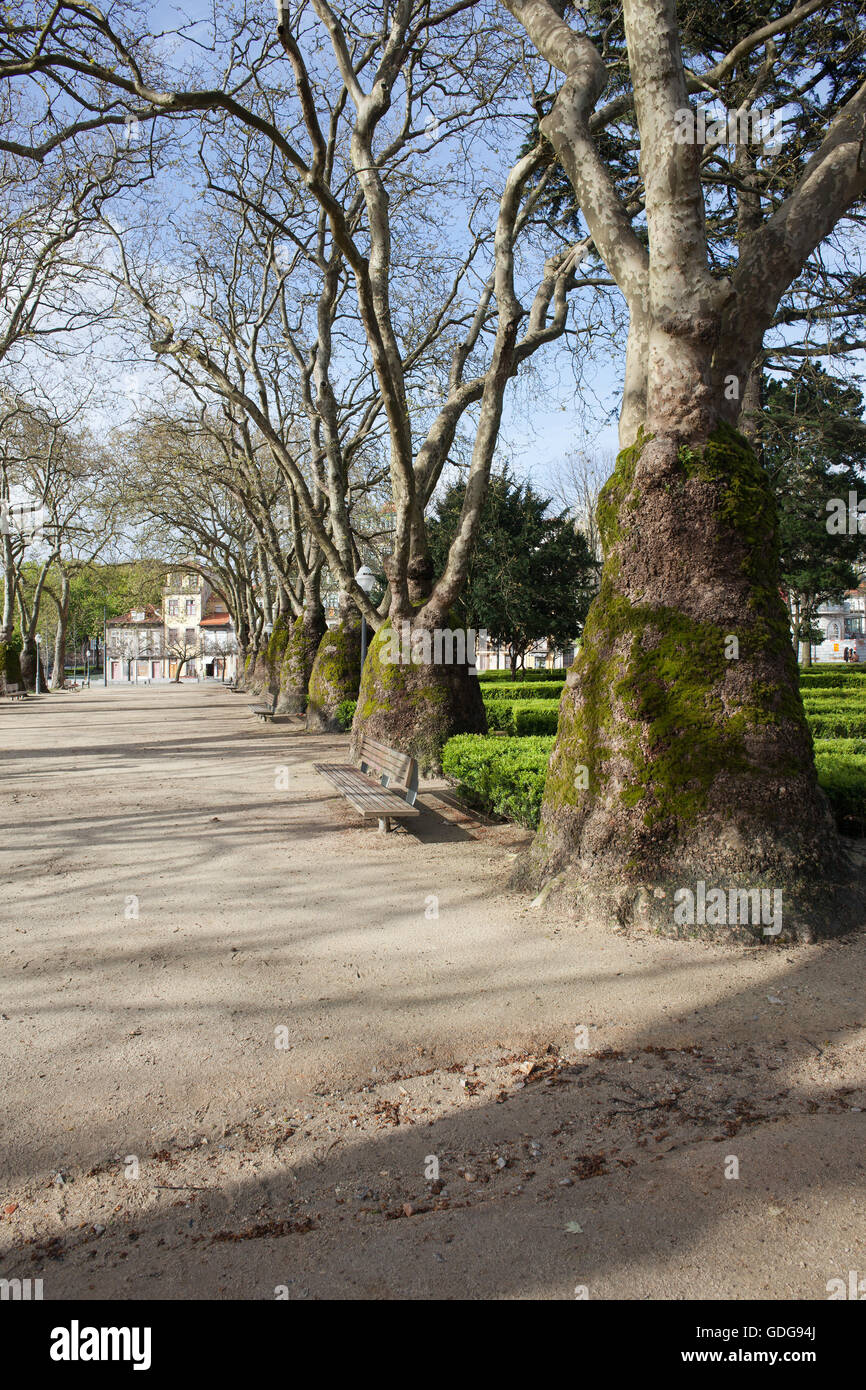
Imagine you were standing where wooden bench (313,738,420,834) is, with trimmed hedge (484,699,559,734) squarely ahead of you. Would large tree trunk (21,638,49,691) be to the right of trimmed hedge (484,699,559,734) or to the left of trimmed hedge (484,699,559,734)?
left

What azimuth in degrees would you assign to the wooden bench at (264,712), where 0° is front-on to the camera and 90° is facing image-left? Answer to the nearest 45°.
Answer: approximately 90°

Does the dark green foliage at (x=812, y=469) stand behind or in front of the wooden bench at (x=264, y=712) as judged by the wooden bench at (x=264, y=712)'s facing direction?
behind

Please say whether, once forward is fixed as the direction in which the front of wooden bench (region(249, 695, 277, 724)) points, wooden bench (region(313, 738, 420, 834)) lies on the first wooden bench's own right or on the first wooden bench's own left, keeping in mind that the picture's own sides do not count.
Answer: on the first wooden bench's own left

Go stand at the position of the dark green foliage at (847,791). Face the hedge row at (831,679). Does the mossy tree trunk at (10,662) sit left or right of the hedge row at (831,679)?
left

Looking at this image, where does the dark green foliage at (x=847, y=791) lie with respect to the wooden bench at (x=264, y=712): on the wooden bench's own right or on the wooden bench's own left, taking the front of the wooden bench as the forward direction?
on the wooden bench's own left

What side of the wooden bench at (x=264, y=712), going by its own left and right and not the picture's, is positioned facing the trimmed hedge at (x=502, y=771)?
left

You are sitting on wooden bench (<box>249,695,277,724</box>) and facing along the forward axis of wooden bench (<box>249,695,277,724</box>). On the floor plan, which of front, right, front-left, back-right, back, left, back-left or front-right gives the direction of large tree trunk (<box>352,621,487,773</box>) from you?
left

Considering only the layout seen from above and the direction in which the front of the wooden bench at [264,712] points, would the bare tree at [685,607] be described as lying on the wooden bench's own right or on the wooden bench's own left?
on the wooden bench's own left

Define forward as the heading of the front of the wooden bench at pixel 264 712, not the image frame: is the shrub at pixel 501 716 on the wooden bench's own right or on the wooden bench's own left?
on the wooden bench's own left
